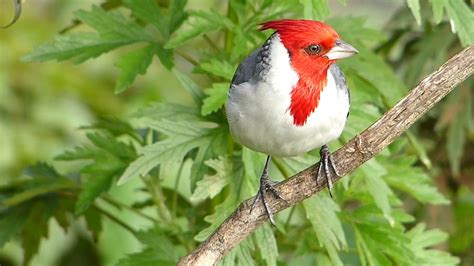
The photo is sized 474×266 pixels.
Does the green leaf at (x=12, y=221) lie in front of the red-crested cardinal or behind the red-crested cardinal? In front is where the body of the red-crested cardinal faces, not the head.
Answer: behind

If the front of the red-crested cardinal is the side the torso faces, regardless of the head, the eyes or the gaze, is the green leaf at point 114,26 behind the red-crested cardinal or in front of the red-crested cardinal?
behind

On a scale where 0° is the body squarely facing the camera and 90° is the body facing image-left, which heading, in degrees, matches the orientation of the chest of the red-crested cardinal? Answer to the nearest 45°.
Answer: approximately 315°
